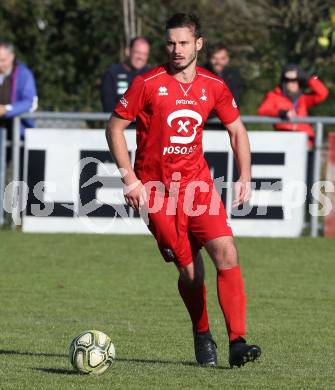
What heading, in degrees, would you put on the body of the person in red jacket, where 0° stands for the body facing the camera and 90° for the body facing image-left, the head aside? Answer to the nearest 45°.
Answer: approximately 0°

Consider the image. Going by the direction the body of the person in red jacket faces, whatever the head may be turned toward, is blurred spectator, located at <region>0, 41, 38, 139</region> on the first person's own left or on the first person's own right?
on the first person's own right

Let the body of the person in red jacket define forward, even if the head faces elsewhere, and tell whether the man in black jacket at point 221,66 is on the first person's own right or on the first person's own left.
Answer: on the first person's own right

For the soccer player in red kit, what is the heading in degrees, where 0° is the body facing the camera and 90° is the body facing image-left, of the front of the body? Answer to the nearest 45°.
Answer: approximately 0°

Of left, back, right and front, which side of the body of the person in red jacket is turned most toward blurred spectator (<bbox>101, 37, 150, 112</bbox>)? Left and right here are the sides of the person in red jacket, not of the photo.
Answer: right

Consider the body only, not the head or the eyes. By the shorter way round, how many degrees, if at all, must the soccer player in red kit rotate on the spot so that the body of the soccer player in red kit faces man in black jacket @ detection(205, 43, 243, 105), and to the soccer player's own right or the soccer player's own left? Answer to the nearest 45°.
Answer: approximately 180°

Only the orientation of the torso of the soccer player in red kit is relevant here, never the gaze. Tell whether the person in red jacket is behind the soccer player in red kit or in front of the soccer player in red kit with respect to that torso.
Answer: behind

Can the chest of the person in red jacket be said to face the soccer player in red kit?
yes

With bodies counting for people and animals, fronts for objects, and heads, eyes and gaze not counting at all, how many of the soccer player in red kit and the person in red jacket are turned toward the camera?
2

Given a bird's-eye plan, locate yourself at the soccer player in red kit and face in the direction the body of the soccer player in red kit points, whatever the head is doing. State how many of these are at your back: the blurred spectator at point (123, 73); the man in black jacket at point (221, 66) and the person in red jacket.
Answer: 3

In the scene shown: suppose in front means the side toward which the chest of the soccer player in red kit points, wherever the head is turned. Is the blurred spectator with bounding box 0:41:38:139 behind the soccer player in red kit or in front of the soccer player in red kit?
behind
